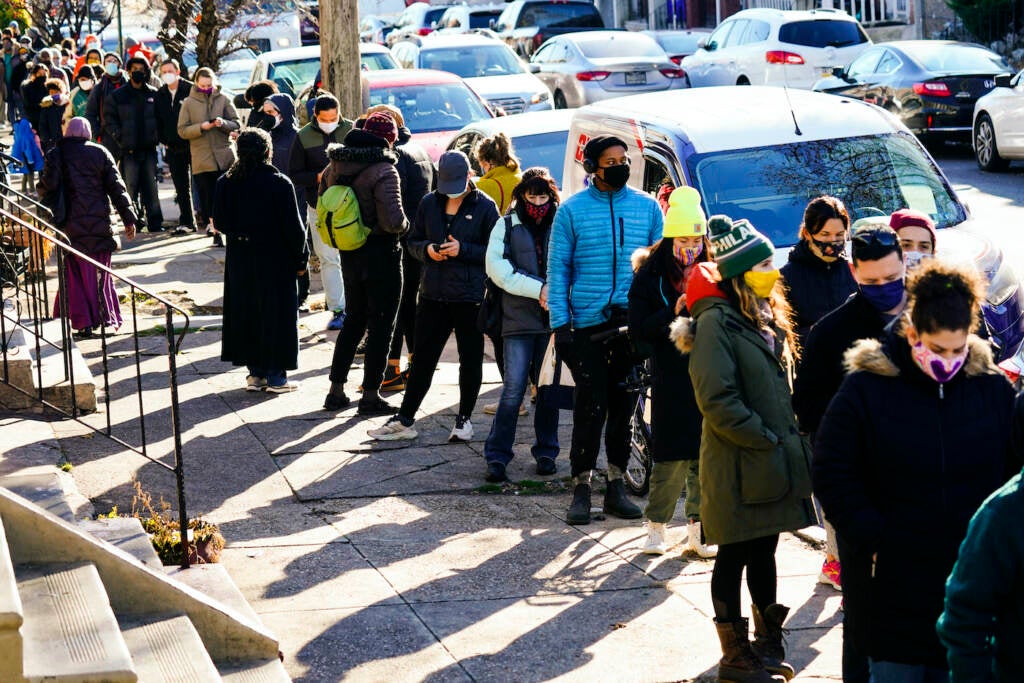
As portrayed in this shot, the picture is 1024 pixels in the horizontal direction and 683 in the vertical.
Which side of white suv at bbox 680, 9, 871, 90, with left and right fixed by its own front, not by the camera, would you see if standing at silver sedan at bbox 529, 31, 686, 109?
left

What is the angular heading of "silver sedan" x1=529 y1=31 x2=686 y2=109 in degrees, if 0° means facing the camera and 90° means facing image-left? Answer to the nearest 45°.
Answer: approximately 135°

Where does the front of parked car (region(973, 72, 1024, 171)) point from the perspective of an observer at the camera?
facing away from the viewer and to the left of the viewer

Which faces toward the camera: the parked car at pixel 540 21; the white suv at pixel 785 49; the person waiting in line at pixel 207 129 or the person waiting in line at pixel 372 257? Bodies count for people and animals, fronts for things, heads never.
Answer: the person waiting in line at pixel 207 129

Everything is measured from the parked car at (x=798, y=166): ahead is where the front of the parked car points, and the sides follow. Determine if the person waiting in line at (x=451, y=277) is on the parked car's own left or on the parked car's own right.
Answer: on the parked car's own right

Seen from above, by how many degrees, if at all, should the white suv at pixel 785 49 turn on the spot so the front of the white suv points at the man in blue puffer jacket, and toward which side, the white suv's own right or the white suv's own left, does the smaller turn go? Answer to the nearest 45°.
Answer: approximately 135° to the white suv's own left

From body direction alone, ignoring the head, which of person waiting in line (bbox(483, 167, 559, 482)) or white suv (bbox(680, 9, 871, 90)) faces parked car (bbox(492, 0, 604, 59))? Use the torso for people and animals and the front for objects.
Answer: the white suv

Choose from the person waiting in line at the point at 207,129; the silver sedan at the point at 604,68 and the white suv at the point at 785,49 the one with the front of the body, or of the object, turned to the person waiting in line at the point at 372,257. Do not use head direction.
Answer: the person waiting in line at the point at 207,129

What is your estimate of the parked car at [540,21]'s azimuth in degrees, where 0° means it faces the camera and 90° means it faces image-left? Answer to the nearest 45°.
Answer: approximately 135°

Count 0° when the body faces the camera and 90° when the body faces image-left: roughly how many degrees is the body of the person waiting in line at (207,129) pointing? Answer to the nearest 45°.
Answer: approximately 0°

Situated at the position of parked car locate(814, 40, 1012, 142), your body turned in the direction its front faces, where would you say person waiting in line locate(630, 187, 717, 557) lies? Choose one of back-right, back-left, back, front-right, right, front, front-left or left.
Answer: back-left

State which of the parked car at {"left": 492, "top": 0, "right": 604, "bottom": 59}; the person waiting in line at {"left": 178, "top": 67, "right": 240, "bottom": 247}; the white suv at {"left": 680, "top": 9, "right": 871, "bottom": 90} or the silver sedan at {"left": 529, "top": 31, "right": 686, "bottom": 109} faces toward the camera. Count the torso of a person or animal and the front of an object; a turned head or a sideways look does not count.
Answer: the person waiting in line
